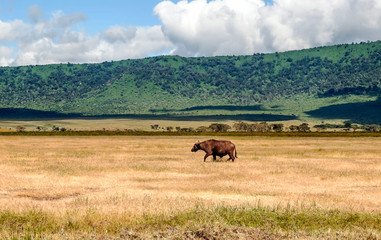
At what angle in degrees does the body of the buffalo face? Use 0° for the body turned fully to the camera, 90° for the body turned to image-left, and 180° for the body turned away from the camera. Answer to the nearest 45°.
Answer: approximately 90°
